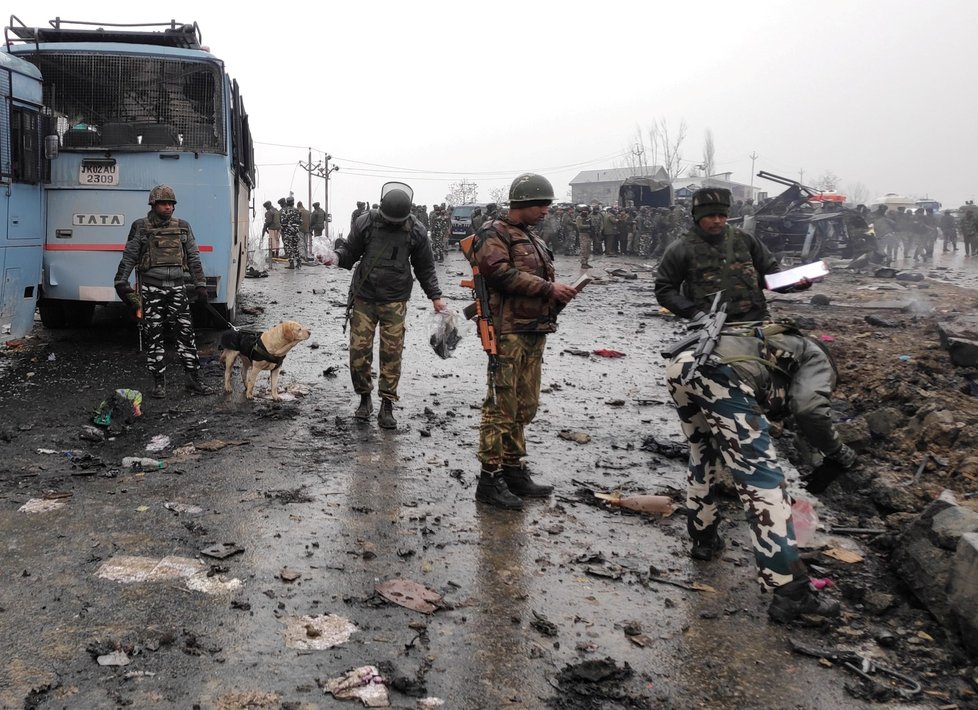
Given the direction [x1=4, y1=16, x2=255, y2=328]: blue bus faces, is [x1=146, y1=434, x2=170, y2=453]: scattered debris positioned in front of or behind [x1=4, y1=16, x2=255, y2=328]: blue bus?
behind

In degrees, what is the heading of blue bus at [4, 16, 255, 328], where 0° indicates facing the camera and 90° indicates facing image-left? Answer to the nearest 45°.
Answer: approximately 180°

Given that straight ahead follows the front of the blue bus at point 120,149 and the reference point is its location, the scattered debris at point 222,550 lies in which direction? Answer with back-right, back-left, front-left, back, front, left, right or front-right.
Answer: back

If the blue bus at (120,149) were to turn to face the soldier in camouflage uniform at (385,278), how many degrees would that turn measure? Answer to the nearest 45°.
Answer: approximately 135° to its right

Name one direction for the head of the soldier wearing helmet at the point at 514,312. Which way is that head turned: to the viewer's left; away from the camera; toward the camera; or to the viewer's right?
to the viewer's right
